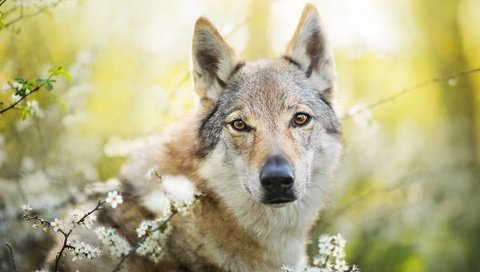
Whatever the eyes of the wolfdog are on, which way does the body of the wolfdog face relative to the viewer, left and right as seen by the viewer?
facing the viewer and to the right of the viewer
